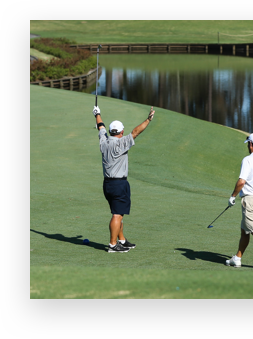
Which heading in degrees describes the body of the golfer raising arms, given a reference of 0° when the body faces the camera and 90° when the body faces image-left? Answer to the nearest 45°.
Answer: approximately 225°

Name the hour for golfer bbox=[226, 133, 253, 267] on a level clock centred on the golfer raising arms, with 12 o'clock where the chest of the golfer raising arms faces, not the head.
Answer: The golfer is roughly at 2 o'clock from the golfer raising arms.
